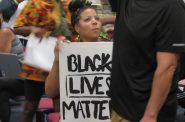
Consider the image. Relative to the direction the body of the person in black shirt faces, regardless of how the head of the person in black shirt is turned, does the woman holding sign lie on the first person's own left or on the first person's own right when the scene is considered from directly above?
on the first person's own right

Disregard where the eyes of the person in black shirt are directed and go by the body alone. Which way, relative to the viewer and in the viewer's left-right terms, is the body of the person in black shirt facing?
facing the viewer and to the left of the viewer

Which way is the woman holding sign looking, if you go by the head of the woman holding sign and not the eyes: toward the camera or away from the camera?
toward the camera
